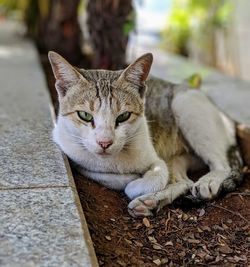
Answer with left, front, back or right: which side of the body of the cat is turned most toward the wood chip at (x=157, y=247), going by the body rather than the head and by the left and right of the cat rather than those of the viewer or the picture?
left

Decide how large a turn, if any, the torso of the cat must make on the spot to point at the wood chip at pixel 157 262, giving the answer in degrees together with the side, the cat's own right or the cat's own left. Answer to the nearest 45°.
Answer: approximately 45° to the cat's own left

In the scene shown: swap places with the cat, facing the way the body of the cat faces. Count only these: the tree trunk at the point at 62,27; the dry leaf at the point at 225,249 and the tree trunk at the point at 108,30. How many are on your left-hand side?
1

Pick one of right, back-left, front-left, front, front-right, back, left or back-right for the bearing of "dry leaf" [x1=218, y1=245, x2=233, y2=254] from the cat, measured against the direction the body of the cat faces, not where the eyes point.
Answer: left

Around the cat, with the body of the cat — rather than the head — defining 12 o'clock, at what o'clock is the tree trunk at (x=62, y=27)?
The tree trunk is roughly at 4 o'clock from the cat.

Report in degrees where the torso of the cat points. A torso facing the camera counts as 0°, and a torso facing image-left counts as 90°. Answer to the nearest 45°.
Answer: approximately 45°

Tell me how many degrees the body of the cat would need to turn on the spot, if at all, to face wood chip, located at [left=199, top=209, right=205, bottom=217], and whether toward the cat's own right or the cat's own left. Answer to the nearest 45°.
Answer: approximately 135° to the cat's own left
